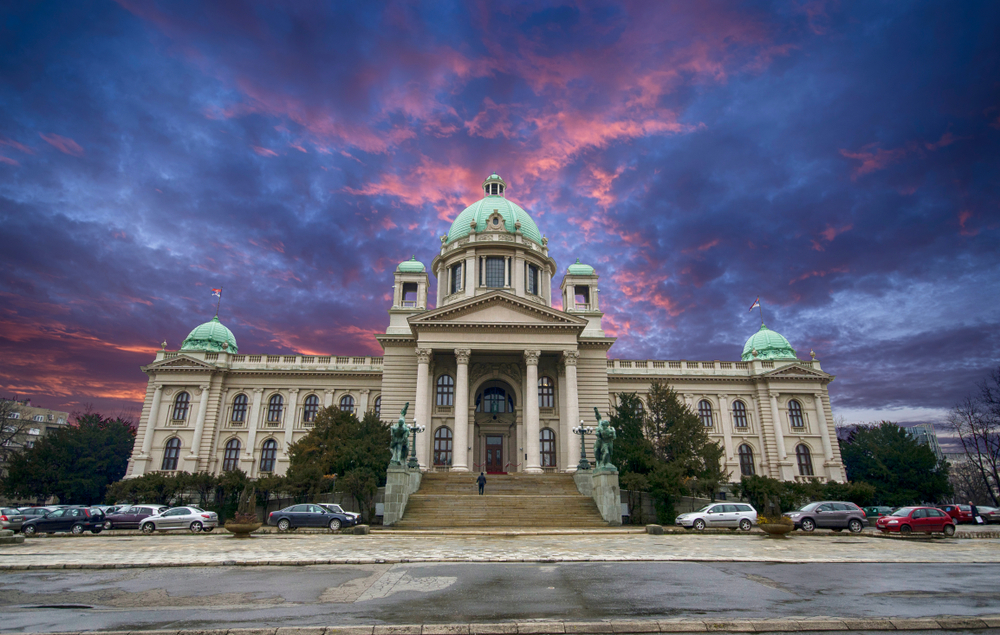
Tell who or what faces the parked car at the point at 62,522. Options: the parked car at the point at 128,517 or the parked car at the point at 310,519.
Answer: the parked car at the point at 128,517

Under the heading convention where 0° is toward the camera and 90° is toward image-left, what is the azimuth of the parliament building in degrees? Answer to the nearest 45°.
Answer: approximately 0°

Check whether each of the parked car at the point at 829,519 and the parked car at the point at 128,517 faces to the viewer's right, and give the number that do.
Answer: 0

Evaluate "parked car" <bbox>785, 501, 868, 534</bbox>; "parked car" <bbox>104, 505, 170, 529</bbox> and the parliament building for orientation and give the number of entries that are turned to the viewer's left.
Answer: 2

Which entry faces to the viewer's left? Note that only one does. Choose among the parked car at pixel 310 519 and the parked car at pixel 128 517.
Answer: the parked car at pixel 128 517

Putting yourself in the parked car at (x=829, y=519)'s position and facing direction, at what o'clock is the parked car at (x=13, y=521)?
the parked car at (x=13, y=521) is roughly at 11 o'clock from the parked car at (x=829, y=519).

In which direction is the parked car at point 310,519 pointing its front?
to the viewer's right

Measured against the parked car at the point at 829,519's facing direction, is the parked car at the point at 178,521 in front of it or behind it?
in front

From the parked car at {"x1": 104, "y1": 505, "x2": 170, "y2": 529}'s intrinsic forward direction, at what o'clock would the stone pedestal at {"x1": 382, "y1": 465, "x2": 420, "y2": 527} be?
The stone pedestal is roughly at 7 o'clock from the parked car.

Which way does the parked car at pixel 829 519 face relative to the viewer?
to the viewer's left

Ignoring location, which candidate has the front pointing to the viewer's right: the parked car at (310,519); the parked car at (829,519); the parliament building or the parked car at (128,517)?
the parked car at (310,519)

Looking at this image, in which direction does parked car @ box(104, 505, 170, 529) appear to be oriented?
to the viewer's left
